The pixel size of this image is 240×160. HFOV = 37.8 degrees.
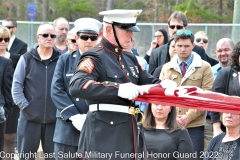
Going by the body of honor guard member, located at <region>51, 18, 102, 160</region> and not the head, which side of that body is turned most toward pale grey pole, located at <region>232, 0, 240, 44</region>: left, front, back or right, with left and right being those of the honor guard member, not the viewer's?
left

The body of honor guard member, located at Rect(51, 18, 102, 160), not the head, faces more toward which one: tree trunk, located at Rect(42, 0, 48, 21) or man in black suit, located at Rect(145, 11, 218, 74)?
the man in black suit

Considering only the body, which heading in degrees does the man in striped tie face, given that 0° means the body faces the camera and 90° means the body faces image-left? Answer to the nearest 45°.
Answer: approximately 0°

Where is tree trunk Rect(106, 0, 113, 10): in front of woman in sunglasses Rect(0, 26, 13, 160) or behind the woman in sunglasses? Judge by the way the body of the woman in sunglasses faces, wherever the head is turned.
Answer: behind

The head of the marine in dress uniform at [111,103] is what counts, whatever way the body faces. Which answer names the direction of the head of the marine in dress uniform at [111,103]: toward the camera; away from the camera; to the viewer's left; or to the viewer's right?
to the viewer's right

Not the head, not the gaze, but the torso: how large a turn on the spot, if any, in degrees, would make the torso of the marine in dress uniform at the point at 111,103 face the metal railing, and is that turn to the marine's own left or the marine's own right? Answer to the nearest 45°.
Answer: approximately 135° to the marine's own left

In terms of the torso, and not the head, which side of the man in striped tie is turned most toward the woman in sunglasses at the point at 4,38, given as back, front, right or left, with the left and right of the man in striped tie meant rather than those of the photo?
right

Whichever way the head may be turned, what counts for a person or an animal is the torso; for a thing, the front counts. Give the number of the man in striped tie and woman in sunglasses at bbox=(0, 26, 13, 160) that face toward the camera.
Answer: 2

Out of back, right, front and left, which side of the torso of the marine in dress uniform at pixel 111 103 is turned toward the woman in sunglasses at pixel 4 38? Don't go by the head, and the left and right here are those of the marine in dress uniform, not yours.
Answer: back
